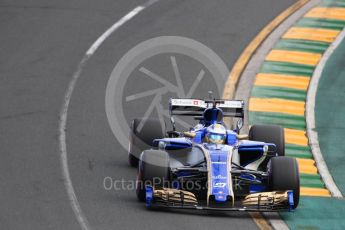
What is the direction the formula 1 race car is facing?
toward the camera
